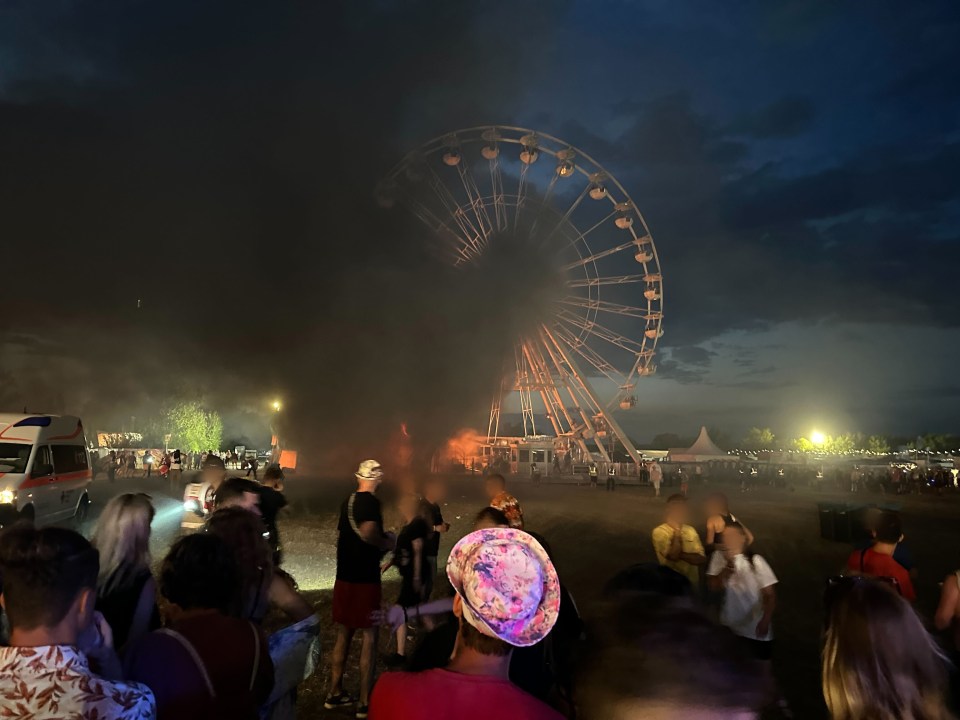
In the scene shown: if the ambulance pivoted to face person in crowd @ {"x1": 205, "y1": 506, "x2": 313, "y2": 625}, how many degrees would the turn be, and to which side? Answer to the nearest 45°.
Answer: approximately 45° to its left

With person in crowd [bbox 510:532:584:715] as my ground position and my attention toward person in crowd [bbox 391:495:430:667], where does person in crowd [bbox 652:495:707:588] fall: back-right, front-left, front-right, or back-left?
front-right

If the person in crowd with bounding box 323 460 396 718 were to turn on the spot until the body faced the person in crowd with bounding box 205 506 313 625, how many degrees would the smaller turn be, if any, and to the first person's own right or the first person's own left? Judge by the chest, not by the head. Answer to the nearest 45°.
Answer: approximately 135° to the first person's own right

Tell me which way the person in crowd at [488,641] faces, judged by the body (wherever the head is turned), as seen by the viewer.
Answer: away from the camera

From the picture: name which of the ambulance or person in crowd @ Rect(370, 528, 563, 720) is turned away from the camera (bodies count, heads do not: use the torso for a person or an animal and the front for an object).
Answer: the person in crowd

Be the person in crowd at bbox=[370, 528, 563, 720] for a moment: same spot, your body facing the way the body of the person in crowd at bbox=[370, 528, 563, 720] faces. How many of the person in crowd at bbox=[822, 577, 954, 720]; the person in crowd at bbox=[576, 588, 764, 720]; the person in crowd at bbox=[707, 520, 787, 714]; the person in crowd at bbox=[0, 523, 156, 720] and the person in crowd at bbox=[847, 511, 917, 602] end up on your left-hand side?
1

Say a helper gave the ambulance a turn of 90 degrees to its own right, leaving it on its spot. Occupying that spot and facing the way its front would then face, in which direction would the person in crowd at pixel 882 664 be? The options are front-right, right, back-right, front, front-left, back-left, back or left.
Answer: back-left

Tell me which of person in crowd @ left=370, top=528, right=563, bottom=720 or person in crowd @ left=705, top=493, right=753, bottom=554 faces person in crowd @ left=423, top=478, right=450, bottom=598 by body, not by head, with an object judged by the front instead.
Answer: person in crowd @ left=370, top=528, right=563, bottom=720

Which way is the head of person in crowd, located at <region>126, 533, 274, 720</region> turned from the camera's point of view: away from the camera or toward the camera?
away from the camera

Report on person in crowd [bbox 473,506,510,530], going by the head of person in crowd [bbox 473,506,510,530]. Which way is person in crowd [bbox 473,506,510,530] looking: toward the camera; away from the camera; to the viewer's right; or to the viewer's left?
away from the camera
